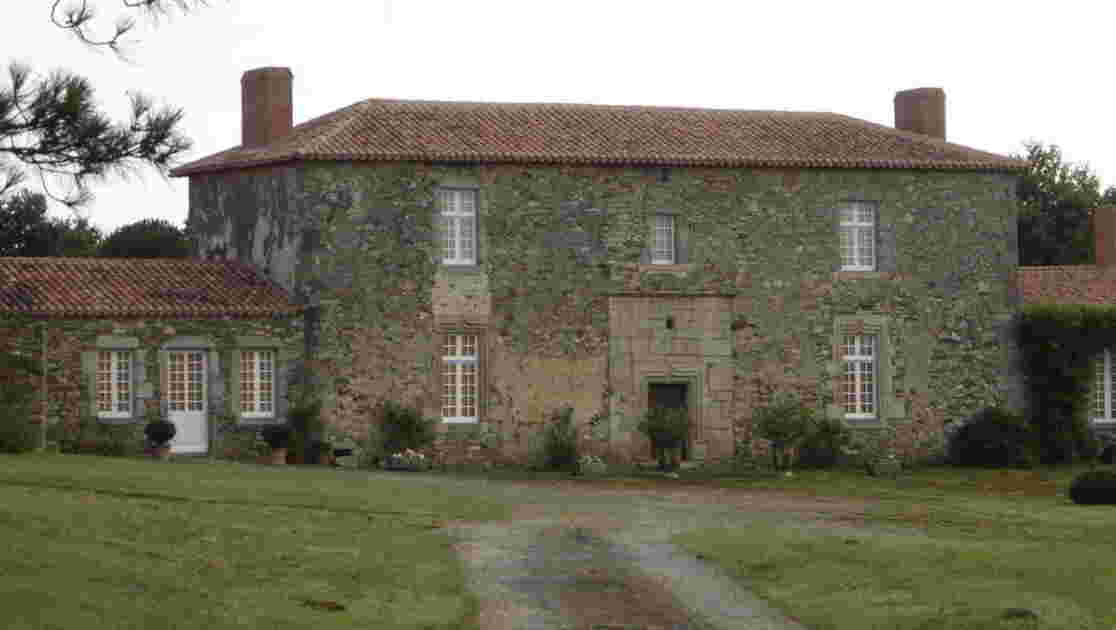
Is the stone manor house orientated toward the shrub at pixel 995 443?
no

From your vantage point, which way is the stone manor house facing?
toward the camera

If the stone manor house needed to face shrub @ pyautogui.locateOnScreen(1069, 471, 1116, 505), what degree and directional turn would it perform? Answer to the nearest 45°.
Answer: approximately 45° to its left

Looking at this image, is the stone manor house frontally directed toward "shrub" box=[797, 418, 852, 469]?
no

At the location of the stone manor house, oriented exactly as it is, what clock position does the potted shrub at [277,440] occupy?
The potted shrub is roughly at 2 o'clock from the stone manor house.

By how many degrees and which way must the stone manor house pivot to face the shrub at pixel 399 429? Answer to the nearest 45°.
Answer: approximately 45° to its right
